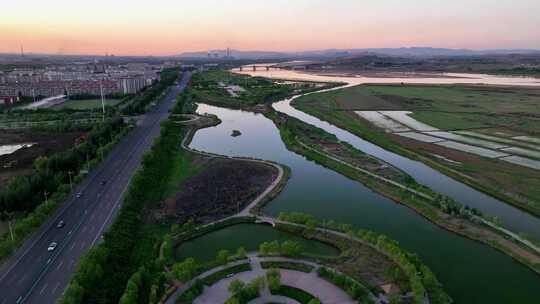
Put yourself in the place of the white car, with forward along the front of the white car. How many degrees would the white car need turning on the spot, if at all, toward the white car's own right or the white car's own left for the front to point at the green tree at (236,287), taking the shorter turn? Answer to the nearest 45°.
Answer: approximately 90° to the white car's own left

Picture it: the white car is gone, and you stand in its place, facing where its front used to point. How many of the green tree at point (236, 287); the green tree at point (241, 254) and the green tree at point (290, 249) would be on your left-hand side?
3

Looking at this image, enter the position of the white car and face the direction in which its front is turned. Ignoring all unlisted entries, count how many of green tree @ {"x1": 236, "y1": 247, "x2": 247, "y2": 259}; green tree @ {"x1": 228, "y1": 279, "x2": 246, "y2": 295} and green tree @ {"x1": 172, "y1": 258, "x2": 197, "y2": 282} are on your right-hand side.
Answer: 0

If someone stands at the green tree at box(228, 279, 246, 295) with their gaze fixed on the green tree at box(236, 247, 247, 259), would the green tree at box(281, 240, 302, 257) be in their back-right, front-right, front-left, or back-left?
front-right

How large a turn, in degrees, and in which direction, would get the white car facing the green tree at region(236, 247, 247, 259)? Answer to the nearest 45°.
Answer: approximately 90° to its left

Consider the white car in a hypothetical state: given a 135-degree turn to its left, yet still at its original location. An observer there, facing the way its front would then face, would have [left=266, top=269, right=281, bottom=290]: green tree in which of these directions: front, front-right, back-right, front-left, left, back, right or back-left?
front-right

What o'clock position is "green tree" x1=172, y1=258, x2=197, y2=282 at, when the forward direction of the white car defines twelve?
The green tree is roughly at 9 o'clock from the white car.

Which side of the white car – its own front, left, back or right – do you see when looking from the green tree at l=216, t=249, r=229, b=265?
left

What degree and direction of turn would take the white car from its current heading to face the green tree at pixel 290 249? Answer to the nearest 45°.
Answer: approximately 90° to its left

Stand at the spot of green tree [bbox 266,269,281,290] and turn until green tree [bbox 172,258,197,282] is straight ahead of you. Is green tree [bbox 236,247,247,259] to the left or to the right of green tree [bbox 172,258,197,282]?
right

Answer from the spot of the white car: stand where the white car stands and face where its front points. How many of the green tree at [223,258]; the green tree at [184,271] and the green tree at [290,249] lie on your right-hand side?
0

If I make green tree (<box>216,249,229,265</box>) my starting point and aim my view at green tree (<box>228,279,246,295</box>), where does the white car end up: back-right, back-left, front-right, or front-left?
back-right

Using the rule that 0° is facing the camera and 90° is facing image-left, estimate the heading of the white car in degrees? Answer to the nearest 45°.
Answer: approximately 45°
